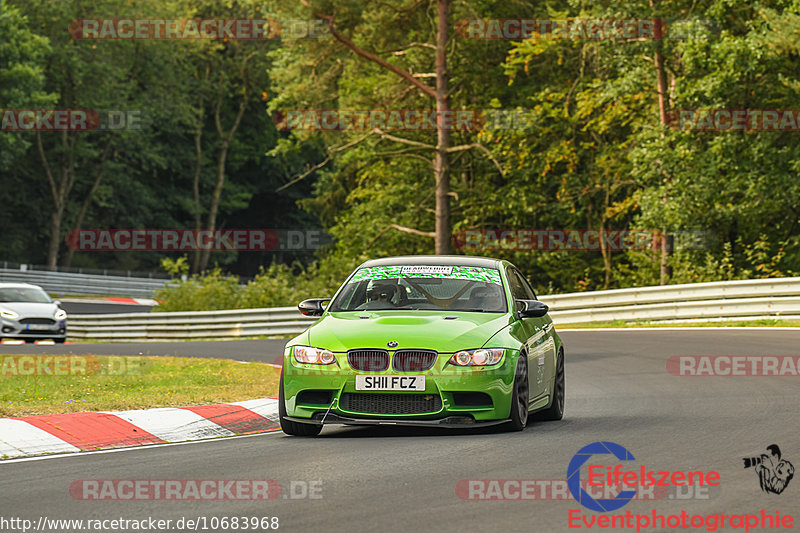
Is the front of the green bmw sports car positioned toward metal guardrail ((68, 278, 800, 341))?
no

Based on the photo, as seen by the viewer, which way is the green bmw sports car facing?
toward the camera

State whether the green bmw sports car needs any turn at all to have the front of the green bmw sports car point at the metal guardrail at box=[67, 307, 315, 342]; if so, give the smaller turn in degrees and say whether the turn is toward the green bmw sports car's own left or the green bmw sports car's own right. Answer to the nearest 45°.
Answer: approximately 180°

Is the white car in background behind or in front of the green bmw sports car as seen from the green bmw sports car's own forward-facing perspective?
behind
